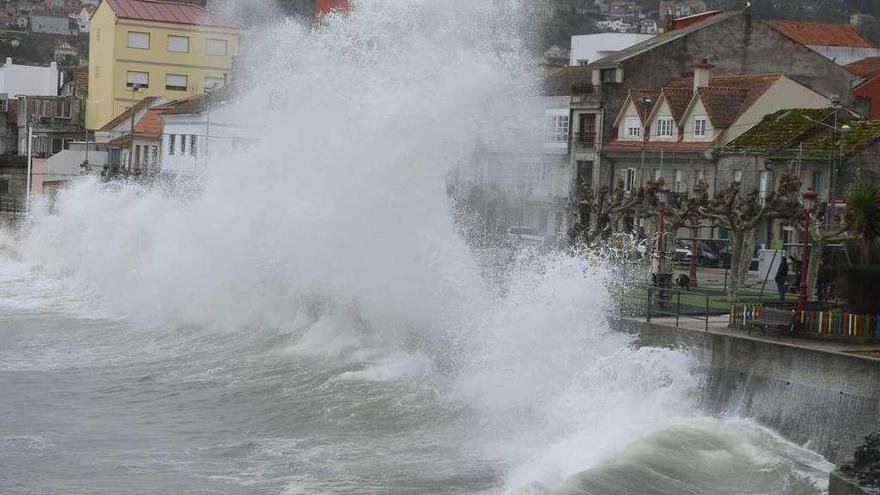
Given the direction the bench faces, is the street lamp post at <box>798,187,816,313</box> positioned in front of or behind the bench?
behind

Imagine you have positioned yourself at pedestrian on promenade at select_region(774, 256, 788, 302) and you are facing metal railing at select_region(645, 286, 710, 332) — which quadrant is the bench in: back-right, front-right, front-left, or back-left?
front-left

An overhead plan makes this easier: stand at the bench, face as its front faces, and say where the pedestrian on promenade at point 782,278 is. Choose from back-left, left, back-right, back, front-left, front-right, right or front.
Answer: back-right

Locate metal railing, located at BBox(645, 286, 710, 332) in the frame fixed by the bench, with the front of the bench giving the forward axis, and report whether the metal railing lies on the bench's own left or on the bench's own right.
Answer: on the bench's own right

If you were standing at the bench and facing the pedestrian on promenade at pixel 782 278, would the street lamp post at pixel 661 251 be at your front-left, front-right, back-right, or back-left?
front-left

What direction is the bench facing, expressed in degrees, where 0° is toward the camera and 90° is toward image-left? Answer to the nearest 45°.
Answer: approximately 45°
